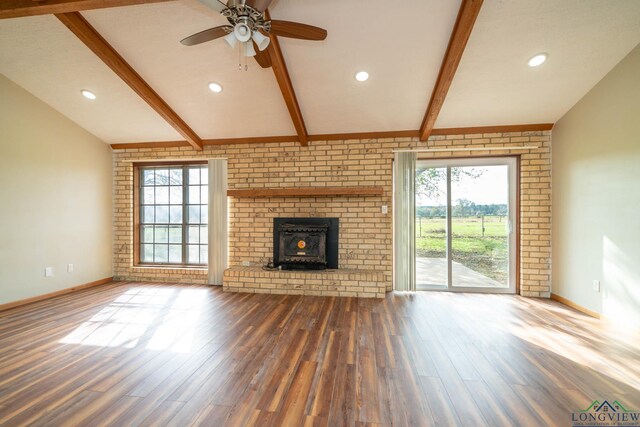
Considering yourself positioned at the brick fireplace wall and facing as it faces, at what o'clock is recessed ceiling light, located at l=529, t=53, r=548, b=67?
The recessed ceiling light is roughly at 10 o'clock from the brick fireplace wall.

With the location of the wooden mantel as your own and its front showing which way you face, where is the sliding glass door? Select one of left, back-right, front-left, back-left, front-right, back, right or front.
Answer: left

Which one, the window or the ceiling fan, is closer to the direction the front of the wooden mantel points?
the ceiling fan

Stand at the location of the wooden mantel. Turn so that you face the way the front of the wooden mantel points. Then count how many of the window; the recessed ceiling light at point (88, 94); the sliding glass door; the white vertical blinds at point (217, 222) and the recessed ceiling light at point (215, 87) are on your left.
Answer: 1

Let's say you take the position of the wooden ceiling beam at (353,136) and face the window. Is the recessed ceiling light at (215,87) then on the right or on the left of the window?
left

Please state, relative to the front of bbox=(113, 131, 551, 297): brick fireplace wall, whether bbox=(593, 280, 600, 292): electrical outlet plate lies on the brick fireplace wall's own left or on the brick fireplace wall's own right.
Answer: on the brick fireplace wall's own left

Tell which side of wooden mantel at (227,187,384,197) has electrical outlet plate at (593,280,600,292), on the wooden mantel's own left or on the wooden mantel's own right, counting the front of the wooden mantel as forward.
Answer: on the wooden mantel's own left

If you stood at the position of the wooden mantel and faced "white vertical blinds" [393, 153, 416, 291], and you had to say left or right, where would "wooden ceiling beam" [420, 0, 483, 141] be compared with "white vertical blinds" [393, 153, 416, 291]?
right

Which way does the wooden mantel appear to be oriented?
toward the camera

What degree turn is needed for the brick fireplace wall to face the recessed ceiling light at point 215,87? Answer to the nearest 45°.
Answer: approximately 45° to its right

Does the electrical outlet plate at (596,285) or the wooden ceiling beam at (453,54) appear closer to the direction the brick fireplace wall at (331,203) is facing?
the wooden ceiling beam

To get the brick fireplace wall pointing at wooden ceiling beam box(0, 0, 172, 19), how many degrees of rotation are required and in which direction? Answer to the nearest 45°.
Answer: approximately 45° to its right

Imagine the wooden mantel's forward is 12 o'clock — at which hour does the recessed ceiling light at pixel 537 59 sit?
The recessed ceiling light is roughly at 10 o'clock from the wooden mantel.
